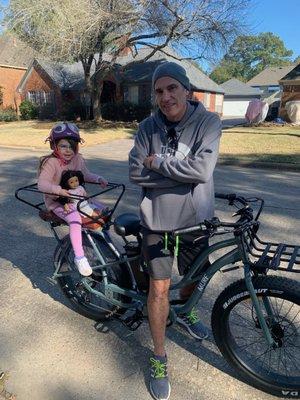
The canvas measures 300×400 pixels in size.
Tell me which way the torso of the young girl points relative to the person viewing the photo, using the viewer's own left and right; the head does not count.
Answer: facing the viewer and to the right of the viewer

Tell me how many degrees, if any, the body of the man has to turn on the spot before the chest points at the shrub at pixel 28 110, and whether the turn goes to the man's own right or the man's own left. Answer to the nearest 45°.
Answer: approximately 135° to the man's own right

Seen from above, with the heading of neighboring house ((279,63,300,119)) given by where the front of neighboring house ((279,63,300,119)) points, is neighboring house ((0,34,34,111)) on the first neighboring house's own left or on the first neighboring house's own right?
on the first neighboring house's own right

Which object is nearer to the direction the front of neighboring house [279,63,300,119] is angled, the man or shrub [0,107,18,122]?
the man

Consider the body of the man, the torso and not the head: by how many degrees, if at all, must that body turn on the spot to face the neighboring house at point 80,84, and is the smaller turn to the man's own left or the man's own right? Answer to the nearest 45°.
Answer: approximately 180°

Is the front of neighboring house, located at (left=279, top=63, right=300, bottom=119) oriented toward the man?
yes

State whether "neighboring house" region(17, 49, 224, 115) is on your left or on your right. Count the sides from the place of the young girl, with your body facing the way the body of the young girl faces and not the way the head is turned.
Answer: on your left

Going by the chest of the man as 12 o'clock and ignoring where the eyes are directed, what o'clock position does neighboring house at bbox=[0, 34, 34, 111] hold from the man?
The neighboring house is roughly at 5 o'clock from the man.

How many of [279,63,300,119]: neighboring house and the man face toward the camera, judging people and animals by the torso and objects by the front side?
2

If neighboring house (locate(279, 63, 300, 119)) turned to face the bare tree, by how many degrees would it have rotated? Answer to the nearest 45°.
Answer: approximately 45° to its right

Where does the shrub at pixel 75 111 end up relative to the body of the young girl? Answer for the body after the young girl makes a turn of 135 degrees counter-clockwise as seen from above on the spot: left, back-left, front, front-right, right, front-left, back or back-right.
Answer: front

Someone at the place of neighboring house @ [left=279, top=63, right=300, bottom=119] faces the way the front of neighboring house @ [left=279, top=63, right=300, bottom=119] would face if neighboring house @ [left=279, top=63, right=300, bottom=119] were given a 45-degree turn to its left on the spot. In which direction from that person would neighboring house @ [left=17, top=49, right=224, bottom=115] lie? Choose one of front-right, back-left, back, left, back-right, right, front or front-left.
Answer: back-right

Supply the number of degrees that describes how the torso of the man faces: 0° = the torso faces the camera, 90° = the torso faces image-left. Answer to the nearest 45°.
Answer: approximately 0°

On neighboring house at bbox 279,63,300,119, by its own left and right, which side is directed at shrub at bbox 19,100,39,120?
right
